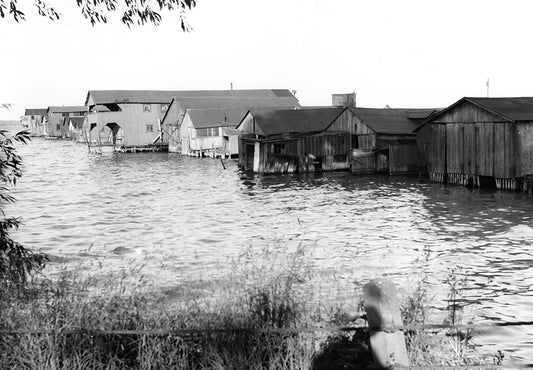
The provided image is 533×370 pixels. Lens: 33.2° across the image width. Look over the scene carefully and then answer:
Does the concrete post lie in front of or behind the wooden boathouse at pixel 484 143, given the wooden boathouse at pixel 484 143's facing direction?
in front

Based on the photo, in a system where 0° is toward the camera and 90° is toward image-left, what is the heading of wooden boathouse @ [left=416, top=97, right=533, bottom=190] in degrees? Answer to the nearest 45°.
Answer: approximately 45°
